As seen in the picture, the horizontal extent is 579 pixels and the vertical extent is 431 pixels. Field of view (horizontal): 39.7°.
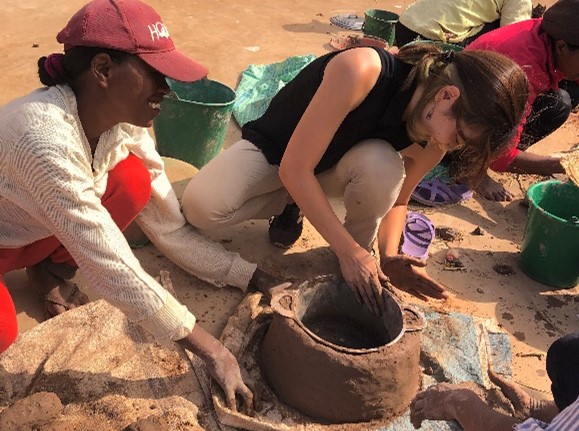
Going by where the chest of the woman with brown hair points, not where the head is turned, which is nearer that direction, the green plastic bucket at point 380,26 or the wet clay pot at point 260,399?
the wet clay pot

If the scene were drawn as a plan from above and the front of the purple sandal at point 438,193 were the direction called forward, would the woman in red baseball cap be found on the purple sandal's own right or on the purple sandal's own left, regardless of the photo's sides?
on the purple sandal's own left

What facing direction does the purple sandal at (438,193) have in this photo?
to the viewer's left

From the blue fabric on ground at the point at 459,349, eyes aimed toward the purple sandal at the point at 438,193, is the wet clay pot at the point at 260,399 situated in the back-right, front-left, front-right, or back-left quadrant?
back-left

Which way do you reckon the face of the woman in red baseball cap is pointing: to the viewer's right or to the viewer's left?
to the viewer's right

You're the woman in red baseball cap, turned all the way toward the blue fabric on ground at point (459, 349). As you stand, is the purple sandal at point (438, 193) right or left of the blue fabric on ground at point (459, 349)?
left

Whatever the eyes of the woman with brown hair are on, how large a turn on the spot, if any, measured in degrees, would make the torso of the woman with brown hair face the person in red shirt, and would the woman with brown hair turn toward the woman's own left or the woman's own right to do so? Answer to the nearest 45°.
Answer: approximately 90° to the woman's own left

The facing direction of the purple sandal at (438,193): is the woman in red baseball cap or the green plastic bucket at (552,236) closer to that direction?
the woman in red baseball cap

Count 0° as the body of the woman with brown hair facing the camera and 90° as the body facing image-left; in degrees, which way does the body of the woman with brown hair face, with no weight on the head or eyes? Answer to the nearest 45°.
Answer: approximately 315°
